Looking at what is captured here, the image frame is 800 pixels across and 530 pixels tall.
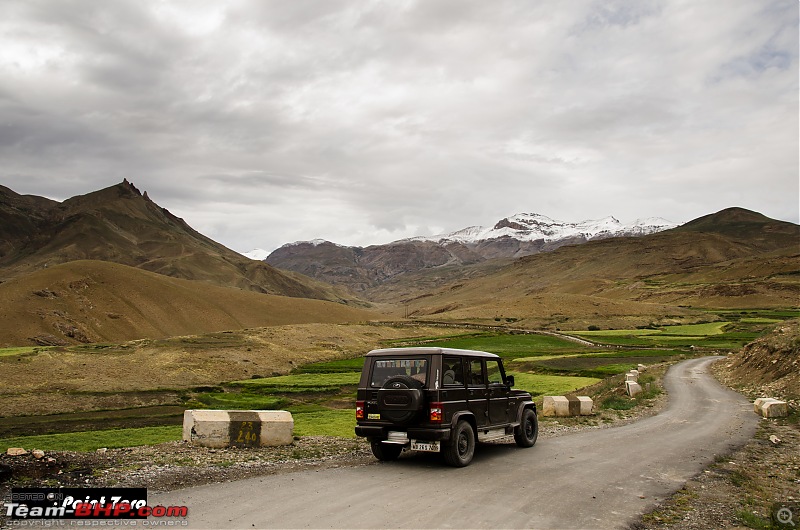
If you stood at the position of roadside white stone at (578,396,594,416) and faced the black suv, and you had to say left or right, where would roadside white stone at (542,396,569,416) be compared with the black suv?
right

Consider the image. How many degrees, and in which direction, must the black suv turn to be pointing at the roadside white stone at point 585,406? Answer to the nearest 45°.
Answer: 0° — it already faces it

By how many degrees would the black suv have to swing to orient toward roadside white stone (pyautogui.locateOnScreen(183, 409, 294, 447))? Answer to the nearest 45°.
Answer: approximately 135° to its left

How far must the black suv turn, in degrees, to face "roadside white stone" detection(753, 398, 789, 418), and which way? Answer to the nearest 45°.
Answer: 0° — it already faces it

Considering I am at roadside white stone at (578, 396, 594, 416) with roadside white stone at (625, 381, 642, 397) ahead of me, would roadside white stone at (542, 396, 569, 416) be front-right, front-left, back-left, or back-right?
back-left

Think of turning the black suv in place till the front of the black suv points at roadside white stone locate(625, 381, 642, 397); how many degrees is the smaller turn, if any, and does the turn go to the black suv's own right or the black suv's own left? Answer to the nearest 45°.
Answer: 0° — it already faces it
